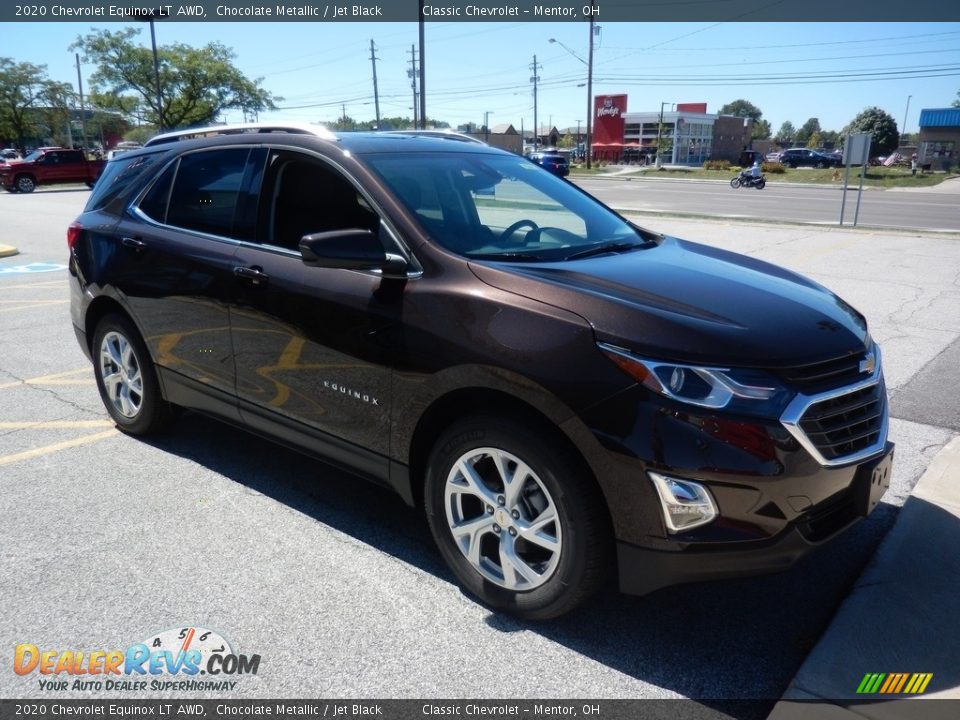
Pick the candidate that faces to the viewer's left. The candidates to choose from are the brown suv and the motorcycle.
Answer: the motorcycle

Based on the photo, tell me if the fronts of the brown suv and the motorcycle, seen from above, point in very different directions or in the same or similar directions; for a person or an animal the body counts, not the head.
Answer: very different directions

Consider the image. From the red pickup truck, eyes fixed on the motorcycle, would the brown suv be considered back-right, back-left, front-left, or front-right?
front-right

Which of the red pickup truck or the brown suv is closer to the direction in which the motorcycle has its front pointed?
the red pickup truck

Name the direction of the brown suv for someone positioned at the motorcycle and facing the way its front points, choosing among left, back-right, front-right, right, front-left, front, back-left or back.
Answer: left

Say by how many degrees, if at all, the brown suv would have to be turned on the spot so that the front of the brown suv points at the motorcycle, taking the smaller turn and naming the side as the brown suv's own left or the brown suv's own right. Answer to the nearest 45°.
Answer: approximately 135° to the brown suv's own left

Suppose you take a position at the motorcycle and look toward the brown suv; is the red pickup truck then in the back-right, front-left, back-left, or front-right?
front-right

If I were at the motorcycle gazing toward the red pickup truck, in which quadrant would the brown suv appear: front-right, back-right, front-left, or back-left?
front-left

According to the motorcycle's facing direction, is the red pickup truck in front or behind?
in front

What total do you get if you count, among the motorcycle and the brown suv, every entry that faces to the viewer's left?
1

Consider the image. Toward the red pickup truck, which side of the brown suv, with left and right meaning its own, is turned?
back

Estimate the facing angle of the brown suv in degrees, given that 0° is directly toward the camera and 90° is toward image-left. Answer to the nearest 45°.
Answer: approximately 315°

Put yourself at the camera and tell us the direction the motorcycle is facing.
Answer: facing to the left of the viewer
